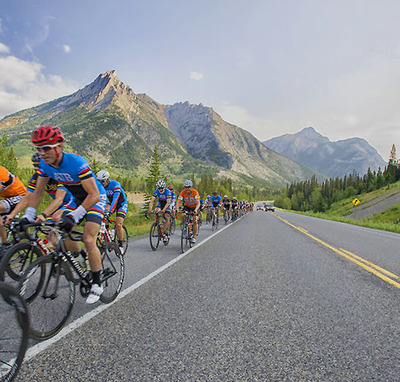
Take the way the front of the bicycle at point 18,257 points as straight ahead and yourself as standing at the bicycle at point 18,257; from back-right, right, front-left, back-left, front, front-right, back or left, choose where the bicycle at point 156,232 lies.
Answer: back

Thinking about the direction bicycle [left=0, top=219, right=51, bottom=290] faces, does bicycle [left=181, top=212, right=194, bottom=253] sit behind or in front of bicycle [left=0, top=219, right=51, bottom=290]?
behind

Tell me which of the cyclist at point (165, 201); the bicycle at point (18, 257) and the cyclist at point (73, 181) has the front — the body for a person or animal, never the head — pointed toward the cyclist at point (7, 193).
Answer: the cyclist at point (165, 201)

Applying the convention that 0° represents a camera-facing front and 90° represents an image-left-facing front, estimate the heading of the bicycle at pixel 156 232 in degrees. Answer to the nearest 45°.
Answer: approximately 45°

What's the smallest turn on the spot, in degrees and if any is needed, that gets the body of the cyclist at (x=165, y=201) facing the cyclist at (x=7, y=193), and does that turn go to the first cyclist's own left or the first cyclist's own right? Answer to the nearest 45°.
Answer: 0° — they already face them

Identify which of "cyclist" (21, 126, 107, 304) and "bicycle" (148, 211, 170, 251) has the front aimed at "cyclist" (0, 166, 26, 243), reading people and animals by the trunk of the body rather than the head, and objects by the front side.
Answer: the bicycle

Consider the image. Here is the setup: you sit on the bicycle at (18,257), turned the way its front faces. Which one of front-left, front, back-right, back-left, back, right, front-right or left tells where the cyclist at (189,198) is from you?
back

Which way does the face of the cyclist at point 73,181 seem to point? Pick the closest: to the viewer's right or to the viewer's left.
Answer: to the viewer's left

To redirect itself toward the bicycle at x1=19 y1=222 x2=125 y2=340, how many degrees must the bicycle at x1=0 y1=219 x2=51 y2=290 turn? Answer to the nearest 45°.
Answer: approximately 45° to its left
